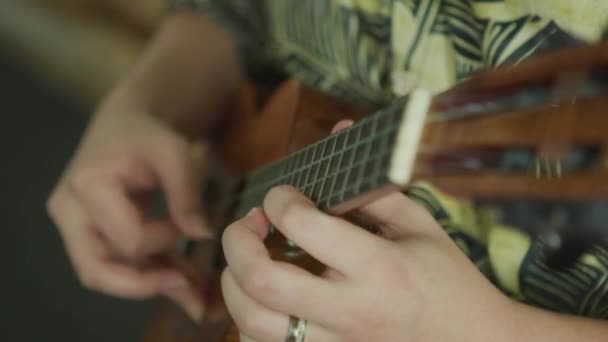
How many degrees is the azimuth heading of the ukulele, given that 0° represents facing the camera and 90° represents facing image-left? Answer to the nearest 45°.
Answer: approximately 45°
